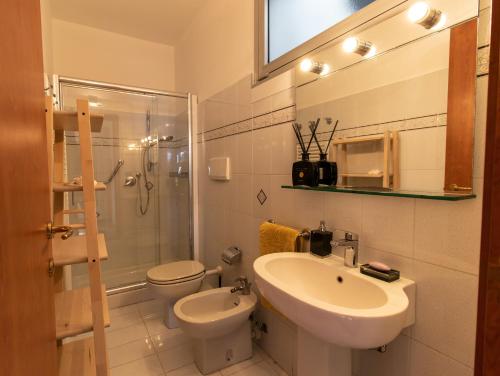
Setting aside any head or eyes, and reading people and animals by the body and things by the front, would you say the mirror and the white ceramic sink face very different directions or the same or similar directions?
same or similar directions

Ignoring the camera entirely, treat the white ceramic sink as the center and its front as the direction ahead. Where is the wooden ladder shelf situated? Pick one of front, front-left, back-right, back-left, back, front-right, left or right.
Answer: front-right

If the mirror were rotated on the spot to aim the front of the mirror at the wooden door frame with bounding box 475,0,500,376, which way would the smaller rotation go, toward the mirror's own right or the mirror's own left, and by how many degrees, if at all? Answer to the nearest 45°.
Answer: approximately 45° to the mirror's own left

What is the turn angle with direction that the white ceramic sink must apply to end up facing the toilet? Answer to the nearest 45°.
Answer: approximately 90° to its right

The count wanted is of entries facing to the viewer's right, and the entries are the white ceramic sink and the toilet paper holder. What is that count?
0

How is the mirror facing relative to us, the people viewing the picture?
facing the viewer and to the left of the viewer

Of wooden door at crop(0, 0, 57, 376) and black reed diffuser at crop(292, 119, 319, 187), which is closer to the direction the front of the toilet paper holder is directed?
the wooden door

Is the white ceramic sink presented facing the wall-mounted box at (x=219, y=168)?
no

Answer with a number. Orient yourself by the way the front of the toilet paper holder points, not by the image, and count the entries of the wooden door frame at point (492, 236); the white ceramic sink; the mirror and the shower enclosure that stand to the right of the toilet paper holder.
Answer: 1

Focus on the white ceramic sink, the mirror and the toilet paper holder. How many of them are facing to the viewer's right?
0

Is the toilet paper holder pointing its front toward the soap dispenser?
no
